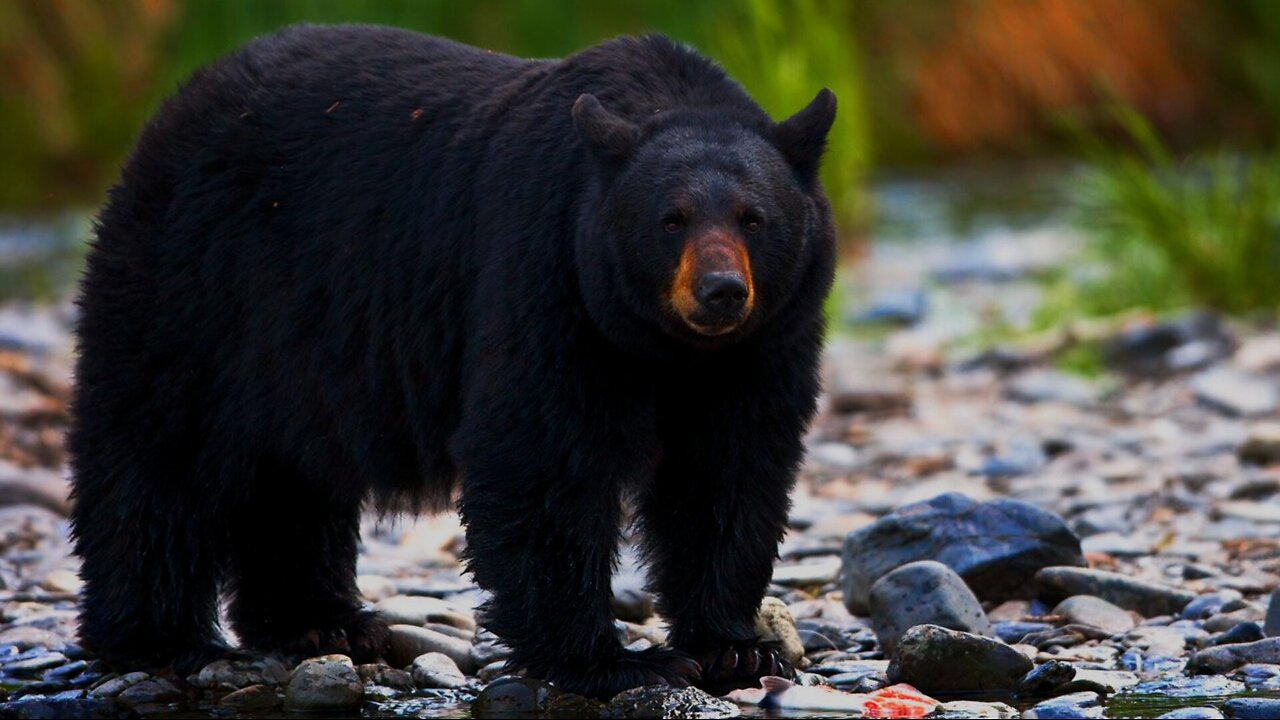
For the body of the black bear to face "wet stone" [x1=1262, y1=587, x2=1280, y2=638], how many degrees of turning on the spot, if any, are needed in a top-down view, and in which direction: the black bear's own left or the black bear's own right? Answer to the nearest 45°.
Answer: approximately 45° to the black bear's own left

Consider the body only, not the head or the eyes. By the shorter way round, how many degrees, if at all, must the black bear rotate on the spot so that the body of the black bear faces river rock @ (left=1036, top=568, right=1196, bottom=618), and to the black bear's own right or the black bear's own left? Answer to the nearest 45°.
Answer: approximately 45° to the black bear's own left

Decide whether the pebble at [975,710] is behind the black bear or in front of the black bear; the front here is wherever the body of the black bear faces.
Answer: in front

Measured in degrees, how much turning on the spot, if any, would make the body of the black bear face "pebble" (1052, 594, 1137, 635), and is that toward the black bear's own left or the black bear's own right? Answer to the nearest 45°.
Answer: approximately 45° to the black bear's own left

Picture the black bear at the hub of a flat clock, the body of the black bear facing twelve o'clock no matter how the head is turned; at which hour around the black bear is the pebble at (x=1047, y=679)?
The pebble is roughly at 11 o'clock from the black bear.

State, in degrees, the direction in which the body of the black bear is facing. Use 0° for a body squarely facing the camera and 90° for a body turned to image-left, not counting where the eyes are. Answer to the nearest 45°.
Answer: approximately 315°
